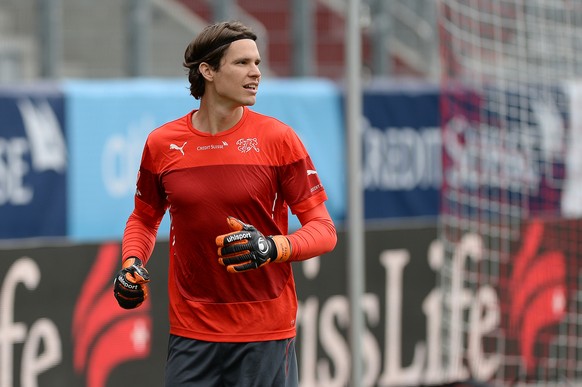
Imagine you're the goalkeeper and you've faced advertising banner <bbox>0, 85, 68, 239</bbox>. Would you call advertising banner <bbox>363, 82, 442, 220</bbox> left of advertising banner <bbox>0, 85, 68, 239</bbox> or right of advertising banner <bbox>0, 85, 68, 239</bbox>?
right

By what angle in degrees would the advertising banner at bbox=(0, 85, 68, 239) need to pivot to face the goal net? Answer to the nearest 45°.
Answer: approximately 90° to its left

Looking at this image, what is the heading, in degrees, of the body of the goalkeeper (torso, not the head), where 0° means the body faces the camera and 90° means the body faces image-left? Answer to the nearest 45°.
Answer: approximately 0°

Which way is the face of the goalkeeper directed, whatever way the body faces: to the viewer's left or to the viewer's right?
to the viewer's right

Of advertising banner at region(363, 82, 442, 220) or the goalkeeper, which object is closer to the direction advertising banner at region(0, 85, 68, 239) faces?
the goalkeeper

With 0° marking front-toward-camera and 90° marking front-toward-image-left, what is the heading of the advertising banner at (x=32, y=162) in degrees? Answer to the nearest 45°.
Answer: approximately 0°

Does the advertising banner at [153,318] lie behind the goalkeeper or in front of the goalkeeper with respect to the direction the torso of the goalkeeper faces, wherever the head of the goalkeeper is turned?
behind

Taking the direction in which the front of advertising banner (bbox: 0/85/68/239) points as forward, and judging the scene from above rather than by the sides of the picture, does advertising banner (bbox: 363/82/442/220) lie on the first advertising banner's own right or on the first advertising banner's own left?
on the first advertising banner's own left

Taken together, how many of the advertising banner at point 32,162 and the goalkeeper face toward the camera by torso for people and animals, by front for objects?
2
